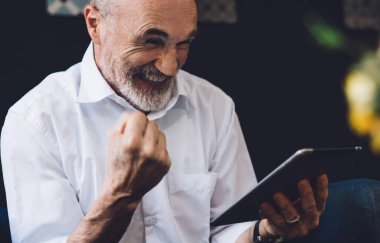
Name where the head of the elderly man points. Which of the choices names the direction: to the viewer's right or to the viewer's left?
to the viewer's right

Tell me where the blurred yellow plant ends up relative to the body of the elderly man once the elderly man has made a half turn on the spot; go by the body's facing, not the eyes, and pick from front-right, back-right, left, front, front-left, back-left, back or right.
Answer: right
